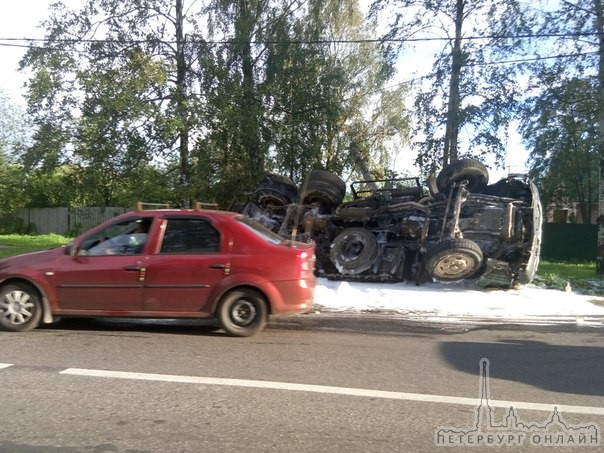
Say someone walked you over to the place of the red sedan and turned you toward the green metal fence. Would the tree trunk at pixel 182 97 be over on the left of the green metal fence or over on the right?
left

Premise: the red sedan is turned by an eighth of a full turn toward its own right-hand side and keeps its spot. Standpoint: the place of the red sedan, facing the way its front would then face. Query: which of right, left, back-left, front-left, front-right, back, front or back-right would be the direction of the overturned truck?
right

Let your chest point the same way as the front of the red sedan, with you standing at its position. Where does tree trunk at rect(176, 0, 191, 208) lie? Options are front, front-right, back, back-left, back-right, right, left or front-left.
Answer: right

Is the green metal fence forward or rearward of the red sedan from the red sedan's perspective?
rearward

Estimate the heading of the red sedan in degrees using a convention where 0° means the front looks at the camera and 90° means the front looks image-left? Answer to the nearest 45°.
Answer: approximately 90°
